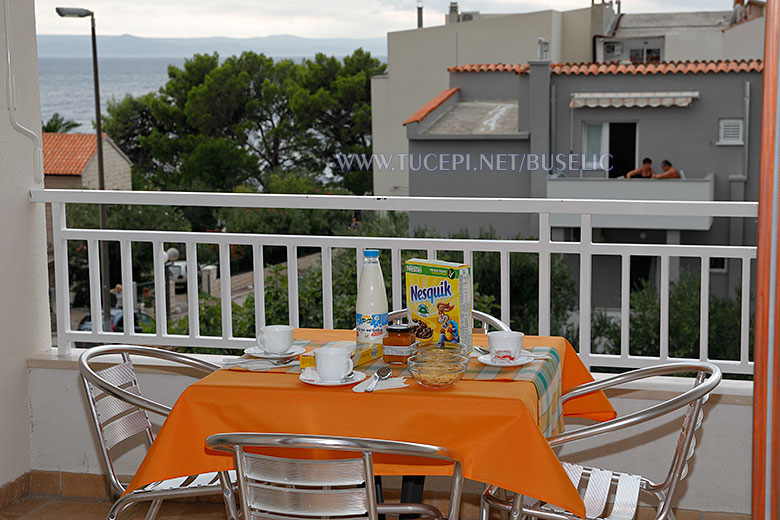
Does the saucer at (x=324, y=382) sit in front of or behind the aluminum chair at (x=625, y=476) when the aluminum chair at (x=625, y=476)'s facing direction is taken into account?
in front

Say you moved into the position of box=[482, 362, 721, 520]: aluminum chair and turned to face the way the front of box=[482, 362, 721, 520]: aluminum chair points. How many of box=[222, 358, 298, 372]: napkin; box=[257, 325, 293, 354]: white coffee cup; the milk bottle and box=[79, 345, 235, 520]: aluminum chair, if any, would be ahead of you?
4

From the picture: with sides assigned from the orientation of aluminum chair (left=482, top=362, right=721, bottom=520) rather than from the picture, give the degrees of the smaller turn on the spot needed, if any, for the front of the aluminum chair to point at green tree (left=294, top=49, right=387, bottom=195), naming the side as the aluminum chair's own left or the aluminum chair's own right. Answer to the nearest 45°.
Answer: approximately 90° to the aluminum chair's own right

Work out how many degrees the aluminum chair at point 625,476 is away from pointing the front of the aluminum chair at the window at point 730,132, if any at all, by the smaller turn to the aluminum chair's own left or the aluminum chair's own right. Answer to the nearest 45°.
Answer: approximately 90° to the aluminum chair's own right

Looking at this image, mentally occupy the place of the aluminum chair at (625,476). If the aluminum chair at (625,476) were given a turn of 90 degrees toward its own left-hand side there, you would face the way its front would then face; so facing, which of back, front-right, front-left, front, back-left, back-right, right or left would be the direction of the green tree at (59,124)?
back-right

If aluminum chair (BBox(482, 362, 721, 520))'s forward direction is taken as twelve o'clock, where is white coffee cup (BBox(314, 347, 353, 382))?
The white coffee cup is roughly at 11 o'clock from the aluminum chair.

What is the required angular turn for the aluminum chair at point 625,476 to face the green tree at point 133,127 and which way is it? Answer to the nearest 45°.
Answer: approximately 45° to its right

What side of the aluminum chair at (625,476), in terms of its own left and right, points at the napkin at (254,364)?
front

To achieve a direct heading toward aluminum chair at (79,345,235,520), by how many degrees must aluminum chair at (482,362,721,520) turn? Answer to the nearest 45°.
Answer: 0° — it already faces it

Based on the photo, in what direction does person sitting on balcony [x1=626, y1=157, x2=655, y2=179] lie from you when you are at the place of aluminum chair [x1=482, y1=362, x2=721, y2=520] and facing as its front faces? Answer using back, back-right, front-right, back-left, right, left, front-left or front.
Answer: right

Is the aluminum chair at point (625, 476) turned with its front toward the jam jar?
yes

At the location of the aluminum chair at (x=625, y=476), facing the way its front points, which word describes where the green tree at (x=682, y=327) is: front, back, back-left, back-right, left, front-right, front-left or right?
right

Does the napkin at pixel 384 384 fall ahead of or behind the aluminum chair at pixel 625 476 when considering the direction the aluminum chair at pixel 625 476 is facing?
ahead

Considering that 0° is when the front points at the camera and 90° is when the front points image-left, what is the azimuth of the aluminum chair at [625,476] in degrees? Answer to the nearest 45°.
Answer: approximately 90°

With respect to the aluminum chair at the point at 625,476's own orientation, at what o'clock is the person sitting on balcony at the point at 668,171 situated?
The person sitting on balcony is roughly at 3 o'clock from the aluminum chair.

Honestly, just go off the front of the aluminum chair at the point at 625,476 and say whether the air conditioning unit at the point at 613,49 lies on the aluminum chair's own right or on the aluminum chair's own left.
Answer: on the aluminum chair's own right
